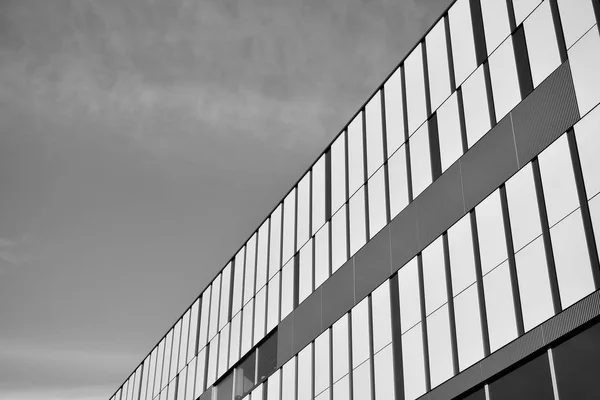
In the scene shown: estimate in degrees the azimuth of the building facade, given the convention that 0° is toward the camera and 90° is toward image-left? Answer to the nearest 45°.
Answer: approximately 45°
